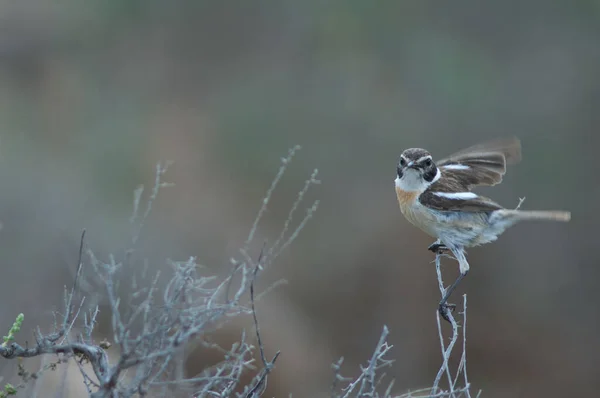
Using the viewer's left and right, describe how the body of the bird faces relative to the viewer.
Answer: facing to the left of the viewer
